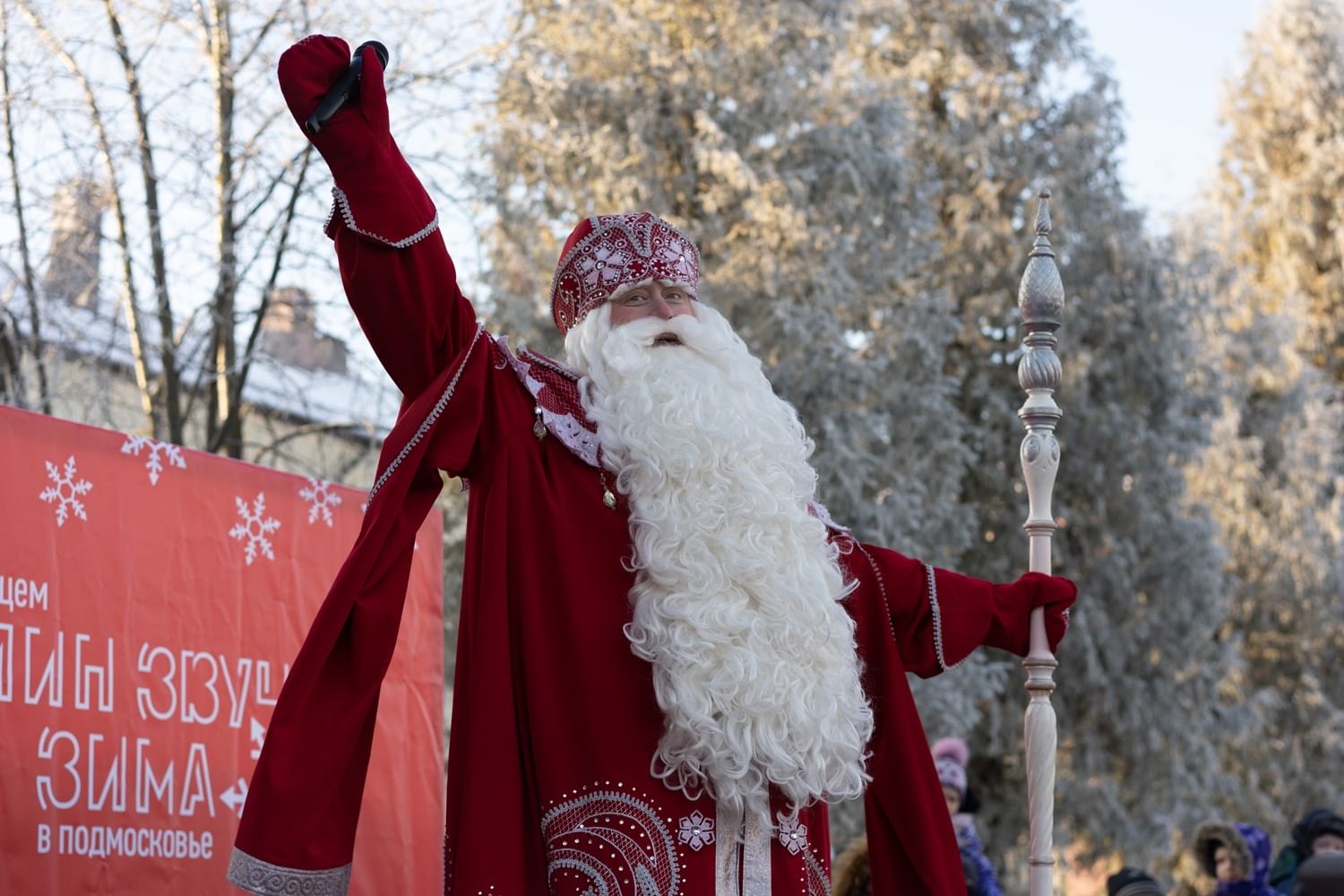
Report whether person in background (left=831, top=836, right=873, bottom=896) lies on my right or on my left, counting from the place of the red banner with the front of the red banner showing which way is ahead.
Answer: on my left

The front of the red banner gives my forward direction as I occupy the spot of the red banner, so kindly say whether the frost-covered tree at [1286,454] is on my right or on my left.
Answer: on my left

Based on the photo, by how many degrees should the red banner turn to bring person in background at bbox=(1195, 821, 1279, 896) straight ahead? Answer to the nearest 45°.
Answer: approximately 90° to its left

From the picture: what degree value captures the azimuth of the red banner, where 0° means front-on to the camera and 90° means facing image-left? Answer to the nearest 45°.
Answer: approximately 315°

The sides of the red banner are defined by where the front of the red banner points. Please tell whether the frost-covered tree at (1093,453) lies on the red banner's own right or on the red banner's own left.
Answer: on the red banner's own left
